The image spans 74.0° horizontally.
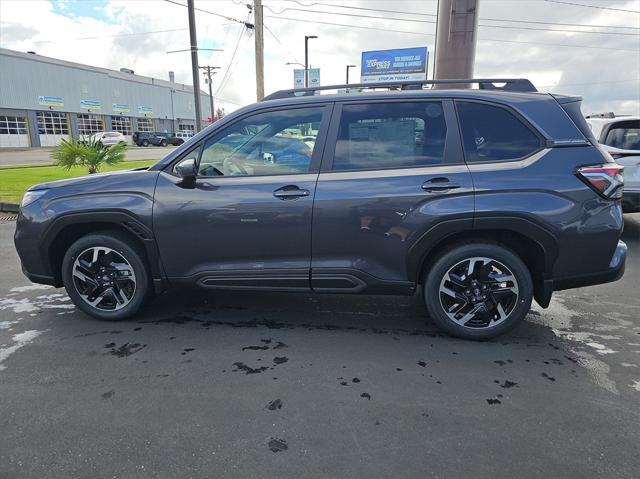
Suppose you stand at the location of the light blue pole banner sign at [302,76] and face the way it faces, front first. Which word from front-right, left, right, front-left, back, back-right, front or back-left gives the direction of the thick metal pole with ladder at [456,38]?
front

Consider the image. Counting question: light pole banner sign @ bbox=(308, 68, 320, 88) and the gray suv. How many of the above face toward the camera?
1

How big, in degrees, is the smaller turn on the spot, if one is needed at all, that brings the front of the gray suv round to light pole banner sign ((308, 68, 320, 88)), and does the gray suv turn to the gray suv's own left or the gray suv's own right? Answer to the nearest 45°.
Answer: approximately 90° to the gray suv's own right

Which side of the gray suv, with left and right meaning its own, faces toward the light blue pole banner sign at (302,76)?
right

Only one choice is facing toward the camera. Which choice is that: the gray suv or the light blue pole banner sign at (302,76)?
the light blue pole banner sign

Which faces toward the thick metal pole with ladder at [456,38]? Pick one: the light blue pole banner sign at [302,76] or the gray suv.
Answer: the light blue pole banner sign

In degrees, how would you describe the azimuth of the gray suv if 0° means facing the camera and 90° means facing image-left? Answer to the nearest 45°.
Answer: approximately 90°

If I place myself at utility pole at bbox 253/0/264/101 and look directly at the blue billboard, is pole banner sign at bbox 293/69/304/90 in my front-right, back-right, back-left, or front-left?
front-left

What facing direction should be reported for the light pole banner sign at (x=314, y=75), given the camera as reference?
facing the viewer

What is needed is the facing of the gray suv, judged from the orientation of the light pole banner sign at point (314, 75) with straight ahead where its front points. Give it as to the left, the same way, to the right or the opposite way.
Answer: to the right

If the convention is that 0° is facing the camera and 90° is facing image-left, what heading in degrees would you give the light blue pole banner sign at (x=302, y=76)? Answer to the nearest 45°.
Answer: approximately 0°

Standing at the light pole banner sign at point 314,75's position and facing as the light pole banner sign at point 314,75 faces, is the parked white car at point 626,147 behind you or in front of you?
in front

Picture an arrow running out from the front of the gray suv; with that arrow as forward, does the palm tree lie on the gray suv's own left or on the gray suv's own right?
on the gray suv's own right

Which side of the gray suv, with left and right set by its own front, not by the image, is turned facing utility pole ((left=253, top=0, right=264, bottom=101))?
right

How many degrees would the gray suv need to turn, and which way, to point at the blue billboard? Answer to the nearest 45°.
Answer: approximately 90° to its right
